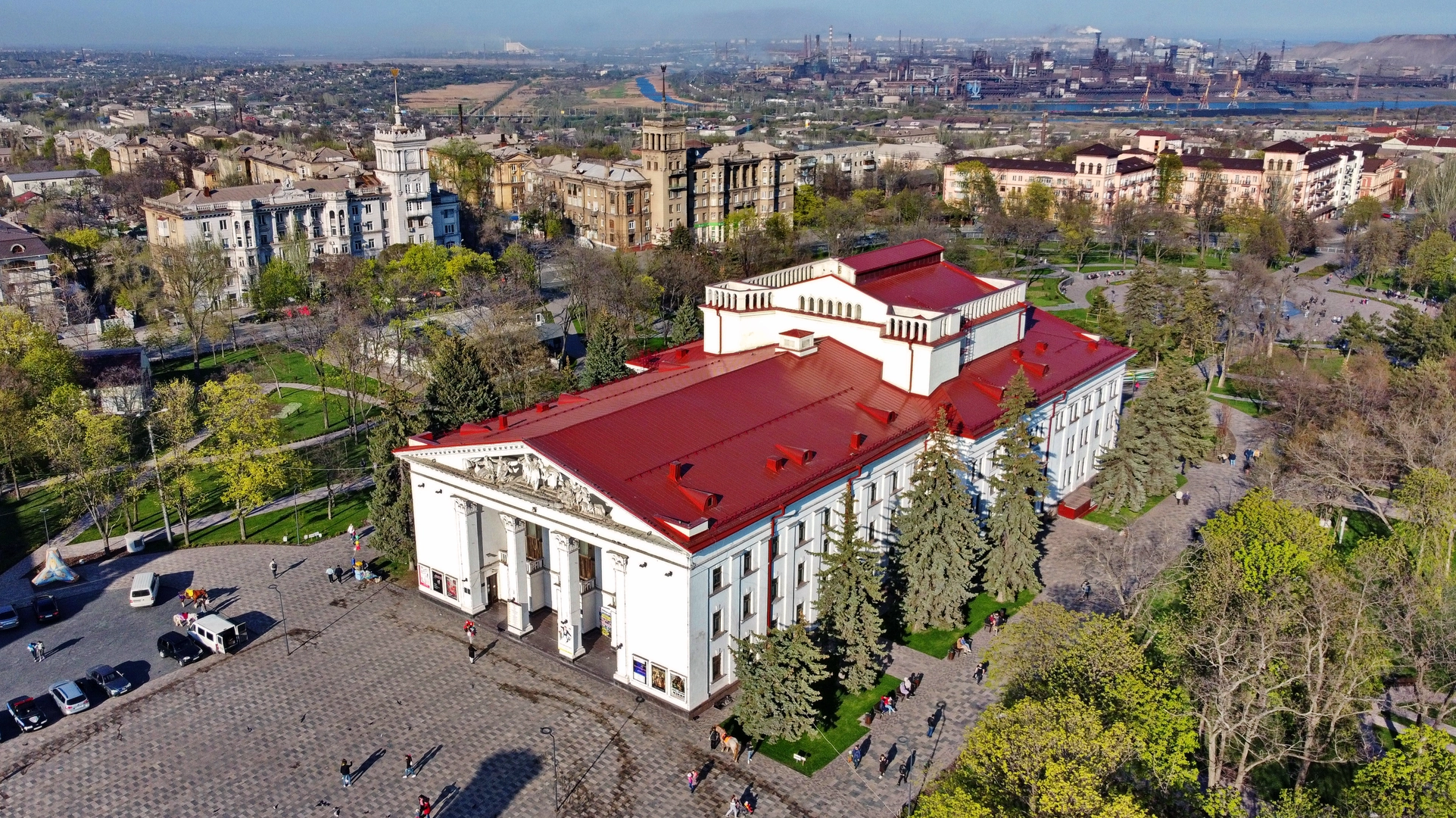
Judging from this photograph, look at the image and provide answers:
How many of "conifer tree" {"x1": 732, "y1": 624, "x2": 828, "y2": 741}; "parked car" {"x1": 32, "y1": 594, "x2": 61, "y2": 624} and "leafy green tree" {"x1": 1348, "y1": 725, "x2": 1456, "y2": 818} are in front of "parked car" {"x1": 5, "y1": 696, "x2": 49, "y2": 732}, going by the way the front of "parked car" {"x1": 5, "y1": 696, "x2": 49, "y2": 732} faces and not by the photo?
2

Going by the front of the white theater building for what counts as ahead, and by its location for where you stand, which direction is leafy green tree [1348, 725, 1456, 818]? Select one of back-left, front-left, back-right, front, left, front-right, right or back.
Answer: left

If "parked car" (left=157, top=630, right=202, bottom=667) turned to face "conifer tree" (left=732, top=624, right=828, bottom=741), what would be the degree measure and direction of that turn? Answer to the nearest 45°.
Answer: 0° — it already faces it

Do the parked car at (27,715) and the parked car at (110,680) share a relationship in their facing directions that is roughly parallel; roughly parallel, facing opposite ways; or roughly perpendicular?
roughly parallel

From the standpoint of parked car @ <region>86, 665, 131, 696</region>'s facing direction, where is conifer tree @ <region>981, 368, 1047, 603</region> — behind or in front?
in front

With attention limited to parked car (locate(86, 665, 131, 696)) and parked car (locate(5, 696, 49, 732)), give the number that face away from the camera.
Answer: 0

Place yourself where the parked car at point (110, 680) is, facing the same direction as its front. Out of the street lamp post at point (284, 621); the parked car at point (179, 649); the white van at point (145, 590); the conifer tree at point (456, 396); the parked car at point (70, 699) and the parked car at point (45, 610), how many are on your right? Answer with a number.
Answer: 1

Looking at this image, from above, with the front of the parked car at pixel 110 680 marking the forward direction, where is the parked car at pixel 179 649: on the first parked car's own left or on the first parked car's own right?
on the first parked car's own left

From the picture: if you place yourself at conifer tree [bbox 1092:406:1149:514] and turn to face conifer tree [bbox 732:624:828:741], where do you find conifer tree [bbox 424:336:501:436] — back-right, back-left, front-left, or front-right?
front-right

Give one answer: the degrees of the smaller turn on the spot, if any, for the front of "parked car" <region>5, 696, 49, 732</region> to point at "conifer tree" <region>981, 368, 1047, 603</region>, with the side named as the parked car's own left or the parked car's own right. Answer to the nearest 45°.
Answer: approximately 45° to the parked car's own left

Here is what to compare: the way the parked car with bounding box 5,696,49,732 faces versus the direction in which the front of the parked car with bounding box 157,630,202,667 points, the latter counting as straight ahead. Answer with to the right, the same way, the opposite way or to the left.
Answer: the same way

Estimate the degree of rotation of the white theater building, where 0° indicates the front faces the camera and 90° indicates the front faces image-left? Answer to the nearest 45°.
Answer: approximately 45°

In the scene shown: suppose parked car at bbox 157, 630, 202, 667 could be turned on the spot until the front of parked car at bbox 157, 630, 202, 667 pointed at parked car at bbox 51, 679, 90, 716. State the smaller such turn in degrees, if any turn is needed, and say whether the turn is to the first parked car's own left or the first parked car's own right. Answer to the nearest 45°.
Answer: approximately 90° to the first parked car's own right

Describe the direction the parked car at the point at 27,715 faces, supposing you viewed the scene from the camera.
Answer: facing the viewer and to the right of the viewer
